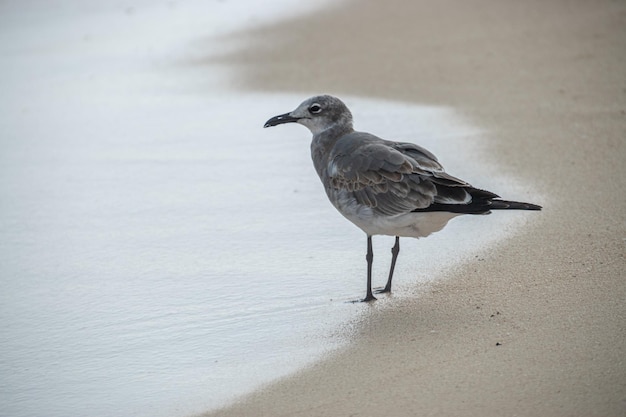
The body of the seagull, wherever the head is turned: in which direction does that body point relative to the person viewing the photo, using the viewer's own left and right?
facing to the left of the viewer
